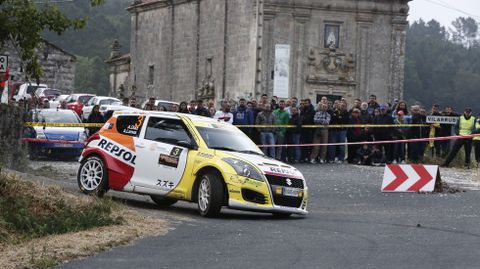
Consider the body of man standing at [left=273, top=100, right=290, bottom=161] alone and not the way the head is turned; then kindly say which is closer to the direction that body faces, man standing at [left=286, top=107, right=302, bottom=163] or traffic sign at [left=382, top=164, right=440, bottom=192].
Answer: the traffic sign

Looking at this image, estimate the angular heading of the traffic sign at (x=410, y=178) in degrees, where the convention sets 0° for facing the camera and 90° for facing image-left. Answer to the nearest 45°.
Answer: approximately 0°

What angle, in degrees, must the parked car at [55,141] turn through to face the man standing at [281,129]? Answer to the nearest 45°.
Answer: approximately 90° to its left

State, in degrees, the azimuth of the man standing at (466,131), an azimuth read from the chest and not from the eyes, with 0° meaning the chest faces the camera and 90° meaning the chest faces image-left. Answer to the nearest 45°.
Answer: approximately 0°

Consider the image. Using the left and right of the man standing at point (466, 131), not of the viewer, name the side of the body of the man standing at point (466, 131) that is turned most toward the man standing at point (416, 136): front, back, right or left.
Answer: right

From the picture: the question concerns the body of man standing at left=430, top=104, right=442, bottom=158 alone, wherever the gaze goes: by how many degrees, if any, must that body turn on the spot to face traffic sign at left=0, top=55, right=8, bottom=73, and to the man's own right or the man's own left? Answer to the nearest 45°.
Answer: approximately 45° to the man's own right
